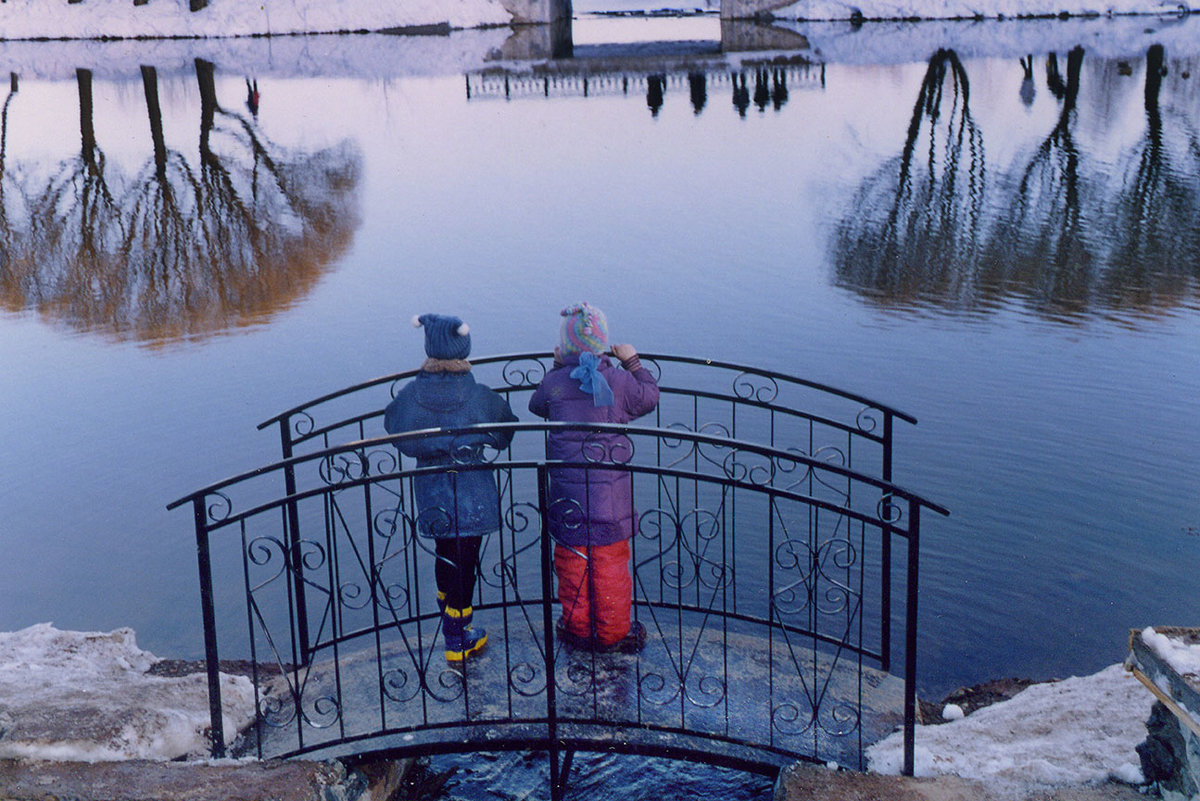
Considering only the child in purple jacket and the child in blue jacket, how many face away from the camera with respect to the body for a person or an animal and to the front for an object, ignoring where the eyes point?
2

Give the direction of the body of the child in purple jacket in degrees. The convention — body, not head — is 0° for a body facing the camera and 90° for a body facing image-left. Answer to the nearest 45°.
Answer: approximately 180°

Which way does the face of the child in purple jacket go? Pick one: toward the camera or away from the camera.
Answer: away from the camera

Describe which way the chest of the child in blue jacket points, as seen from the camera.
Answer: away from the camera

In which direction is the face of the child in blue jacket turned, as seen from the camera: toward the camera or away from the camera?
away from the camera
